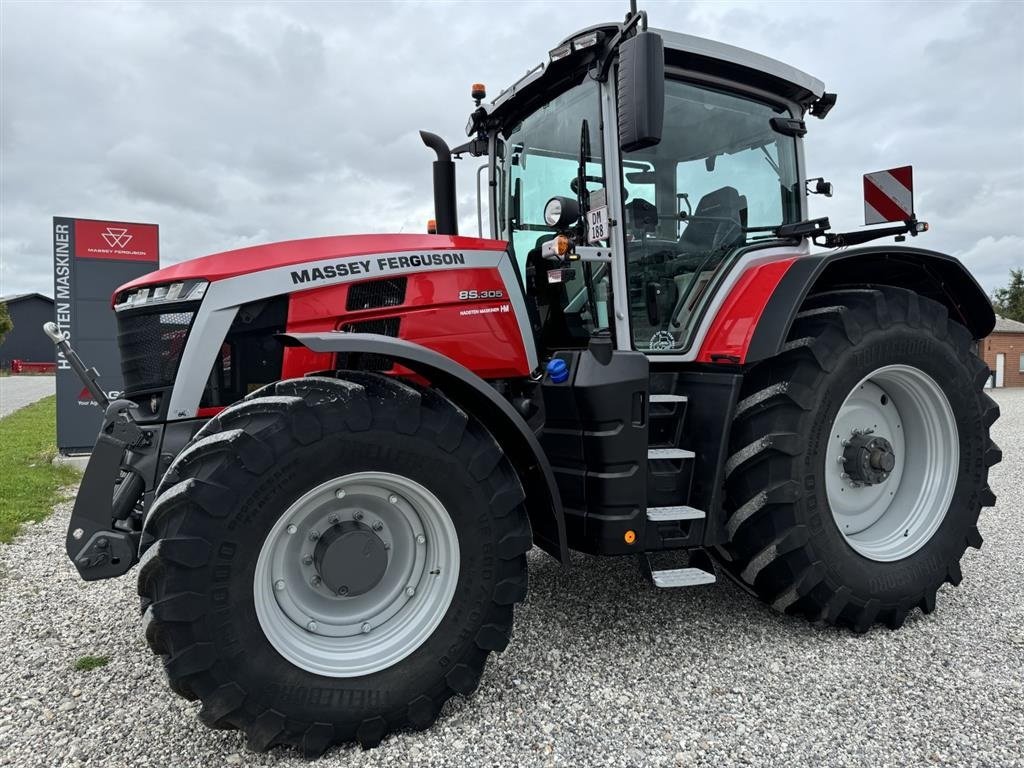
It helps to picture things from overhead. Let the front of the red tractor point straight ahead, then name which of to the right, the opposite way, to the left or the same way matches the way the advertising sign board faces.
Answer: to the left

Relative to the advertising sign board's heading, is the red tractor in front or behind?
in front

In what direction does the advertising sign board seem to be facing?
toward the camera

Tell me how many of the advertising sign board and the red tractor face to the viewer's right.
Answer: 0

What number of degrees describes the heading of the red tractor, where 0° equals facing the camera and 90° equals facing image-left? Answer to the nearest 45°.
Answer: approximately 45°

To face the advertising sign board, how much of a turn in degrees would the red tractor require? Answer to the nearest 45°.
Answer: approximately 90° to its right
